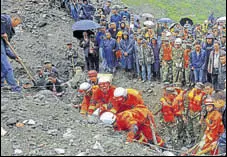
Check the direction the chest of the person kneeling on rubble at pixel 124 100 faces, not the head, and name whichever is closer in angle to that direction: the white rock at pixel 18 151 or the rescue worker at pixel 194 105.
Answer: the white rock

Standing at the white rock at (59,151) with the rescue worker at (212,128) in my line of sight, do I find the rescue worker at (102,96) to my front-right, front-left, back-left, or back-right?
front-left

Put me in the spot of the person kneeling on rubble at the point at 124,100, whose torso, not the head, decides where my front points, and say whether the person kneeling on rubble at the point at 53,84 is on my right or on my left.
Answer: on my right

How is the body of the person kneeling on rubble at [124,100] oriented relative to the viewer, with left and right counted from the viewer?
facing the viewer and to the left of the viewer

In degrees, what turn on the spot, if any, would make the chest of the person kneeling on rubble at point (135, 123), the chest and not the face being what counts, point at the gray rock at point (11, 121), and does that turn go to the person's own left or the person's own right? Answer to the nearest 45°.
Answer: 0° — they already face it

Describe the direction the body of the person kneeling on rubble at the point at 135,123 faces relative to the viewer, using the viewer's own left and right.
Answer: facing to the left of the viewer

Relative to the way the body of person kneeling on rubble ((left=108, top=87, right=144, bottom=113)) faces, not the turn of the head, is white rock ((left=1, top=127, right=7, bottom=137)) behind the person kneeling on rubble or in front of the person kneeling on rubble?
in front

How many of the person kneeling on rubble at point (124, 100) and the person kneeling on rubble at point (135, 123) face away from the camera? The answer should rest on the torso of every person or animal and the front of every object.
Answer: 0

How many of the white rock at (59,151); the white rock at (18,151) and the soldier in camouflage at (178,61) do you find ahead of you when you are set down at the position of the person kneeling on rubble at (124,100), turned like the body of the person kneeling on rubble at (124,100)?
2

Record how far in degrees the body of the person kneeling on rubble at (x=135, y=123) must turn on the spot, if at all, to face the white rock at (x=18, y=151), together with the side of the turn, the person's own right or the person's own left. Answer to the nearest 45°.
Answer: approximately 45° to the person's own left

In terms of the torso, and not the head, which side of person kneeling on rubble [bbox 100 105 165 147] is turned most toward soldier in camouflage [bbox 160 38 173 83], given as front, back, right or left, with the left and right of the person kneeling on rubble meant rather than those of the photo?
right
